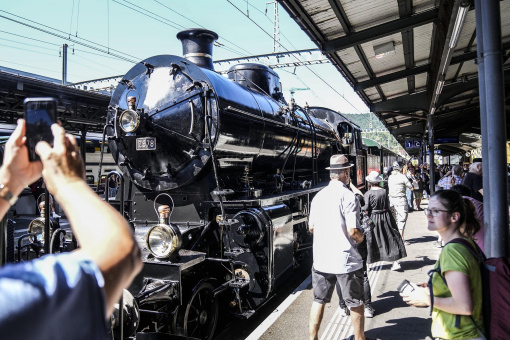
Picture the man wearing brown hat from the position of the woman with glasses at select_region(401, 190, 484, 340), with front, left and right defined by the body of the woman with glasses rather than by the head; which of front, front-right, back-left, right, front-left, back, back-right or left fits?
front-right

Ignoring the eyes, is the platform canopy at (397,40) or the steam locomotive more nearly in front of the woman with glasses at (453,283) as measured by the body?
the steam locomotive

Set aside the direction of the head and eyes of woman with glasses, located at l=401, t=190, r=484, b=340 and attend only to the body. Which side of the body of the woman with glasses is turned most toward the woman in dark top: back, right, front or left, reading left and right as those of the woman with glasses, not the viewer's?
right

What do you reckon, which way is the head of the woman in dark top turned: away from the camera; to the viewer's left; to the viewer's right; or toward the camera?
away from the camera

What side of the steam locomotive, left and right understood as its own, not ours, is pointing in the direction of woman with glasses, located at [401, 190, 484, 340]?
left

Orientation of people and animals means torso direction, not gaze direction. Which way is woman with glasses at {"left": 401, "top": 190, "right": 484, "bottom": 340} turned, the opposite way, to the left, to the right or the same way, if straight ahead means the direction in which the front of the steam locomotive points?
to the right

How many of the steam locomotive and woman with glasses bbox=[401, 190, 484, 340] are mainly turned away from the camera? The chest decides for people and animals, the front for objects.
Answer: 0

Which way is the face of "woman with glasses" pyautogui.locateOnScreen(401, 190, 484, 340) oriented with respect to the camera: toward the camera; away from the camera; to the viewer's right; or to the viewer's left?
to the viewer's left

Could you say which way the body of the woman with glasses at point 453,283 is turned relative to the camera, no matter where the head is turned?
to the viewer's left

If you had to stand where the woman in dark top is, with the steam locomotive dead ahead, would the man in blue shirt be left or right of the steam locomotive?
left

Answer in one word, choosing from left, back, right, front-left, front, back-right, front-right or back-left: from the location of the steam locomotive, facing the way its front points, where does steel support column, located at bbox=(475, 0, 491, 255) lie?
left

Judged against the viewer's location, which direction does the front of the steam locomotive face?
facing the viewer and to the left of the viewer
